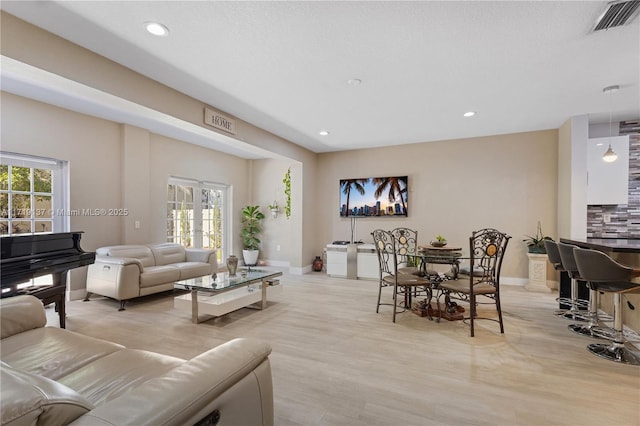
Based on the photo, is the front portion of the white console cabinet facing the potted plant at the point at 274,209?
no

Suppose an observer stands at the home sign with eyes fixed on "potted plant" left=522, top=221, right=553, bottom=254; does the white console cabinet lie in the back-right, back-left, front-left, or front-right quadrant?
front-left

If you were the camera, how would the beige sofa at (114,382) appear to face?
facing away from the viewer and to the right of the viewer

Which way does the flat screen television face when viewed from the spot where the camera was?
facing the viewer

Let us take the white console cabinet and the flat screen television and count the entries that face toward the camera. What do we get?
2

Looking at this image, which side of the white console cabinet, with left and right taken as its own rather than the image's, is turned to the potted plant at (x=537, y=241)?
left

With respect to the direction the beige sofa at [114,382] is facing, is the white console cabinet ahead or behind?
ahead

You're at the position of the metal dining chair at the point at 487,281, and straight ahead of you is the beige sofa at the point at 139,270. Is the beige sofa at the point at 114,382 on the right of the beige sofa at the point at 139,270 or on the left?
left

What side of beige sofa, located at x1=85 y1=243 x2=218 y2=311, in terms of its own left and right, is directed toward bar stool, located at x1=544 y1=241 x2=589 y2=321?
front

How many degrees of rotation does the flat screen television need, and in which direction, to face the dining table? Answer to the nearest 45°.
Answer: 0° — it already faces it

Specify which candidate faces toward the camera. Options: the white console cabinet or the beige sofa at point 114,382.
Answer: the white console cabinet

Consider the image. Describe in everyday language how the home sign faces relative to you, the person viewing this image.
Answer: facing the viewer and to the right of the viewer

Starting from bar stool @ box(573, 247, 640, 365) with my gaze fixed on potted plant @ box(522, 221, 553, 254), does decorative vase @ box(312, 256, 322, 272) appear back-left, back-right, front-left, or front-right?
front-left

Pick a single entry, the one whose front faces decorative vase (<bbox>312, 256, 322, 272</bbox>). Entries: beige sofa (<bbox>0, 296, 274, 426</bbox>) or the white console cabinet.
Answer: the beige sofa

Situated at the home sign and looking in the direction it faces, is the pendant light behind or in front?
in front
